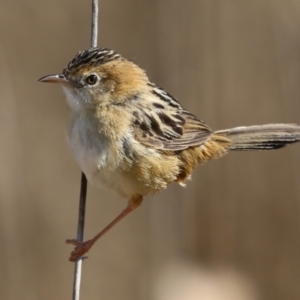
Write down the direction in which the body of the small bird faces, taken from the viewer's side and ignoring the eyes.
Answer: to the viewer's left
